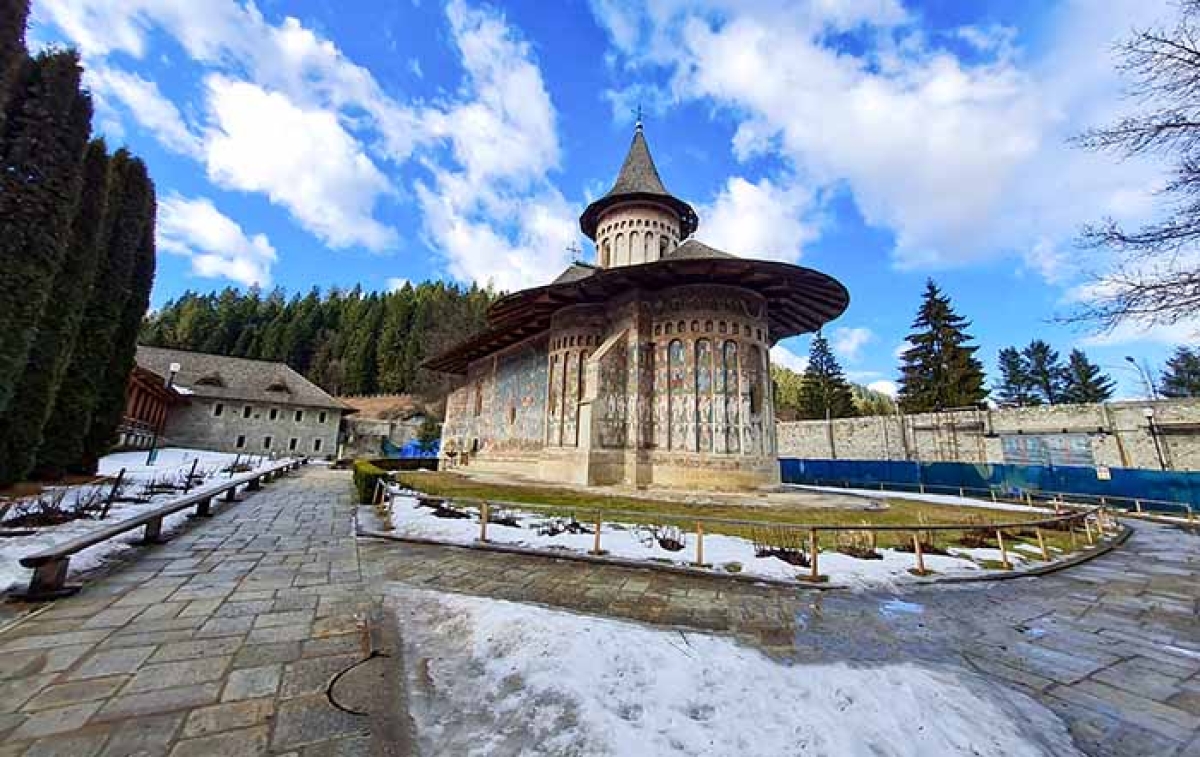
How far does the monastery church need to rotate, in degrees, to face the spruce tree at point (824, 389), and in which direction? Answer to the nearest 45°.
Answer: approximately 90° to its right

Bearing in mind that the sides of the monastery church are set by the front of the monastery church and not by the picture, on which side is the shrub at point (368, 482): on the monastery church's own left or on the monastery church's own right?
on the monastery church's own left

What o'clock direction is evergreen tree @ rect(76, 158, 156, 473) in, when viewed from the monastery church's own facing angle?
The evergreen tree is roughly at 10 o'clock from the monastery church.

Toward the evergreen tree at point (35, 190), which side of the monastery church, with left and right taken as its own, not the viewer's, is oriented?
left

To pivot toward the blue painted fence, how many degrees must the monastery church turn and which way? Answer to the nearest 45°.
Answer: approximately 135° to its right

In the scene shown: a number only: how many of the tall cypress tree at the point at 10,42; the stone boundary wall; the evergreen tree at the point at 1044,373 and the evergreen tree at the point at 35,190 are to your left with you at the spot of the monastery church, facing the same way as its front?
2

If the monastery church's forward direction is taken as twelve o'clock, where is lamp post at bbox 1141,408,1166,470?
The lamp post is roughly at 4 o'clock from the monastery church.

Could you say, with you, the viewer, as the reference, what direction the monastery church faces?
facing away from the viewer and to the left of the viewer

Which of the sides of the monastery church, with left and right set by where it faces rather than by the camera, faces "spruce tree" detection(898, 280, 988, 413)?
right

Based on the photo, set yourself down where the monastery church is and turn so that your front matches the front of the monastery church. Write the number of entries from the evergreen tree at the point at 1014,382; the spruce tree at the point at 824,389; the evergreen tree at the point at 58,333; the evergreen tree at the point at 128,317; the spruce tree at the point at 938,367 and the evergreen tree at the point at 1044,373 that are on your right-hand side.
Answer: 4

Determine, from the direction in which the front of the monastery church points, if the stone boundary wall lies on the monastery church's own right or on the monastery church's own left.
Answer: on the monastery church's own right
